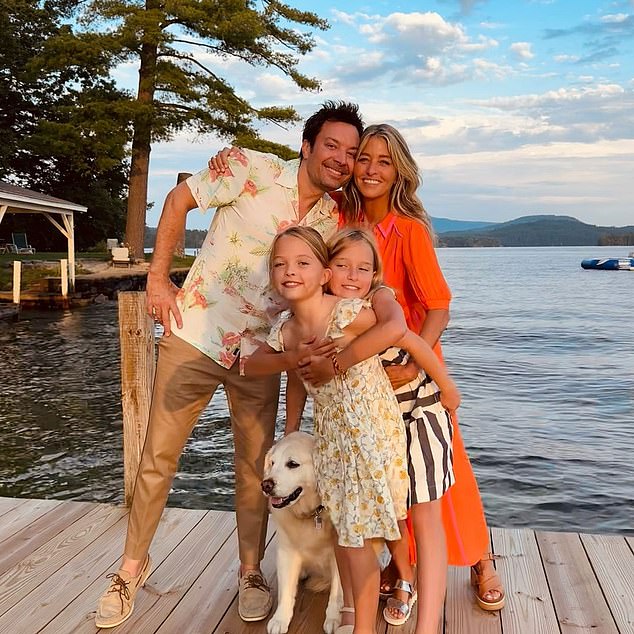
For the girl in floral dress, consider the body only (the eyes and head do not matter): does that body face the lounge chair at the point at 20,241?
no

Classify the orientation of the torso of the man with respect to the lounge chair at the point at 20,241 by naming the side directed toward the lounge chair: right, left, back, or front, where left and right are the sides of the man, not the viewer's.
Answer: back

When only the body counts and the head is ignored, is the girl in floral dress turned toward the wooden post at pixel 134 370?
no

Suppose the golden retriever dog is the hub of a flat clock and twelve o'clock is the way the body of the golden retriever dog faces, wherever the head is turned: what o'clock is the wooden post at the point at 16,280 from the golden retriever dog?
The wooden post is roughly at 5 o'clock from the golden retriever dog.

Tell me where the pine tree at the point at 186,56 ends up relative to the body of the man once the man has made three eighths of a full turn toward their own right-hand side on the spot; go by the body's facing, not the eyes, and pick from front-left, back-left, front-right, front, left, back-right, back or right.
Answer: front-right

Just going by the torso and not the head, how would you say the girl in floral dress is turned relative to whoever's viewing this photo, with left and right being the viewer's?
facing the viewer and to the left of the viewer

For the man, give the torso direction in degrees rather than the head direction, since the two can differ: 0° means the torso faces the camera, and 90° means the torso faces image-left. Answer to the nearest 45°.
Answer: approximately 0°

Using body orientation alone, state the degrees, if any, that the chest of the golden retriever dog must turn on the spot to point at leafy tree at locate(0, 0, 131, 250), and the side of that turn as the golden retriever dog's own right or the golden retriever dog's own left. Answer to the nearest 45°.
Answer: approximately 180°

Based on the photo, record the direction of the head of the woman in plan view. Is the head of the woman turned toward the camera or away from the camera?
toward the camera

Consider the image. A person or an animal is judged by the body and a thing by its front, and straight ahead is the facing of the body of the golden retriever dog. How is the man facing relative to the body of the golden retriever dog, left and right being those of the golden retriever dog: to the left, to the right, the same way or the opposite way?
the same way

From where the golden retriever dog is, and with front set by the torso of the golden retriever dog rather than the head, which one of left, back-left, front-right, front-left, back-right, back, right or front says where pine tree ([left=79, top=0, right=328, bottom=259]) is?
back

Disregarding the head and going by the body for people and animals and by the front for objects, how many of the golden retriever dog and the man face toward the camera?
2

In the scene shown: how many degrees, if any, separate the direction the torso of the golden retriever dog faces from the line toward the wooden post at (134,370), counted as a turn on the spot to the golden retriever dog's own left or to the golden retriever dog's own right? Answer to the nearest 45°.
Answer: approximately 135° to the golden retriever dog's own right

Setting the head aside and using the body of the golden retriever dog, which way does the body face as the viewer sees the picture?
toward the camera

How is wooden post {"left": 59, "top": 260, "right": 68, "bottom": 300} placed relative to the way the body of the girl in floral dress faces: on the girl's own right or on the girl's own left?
on the girl's own right

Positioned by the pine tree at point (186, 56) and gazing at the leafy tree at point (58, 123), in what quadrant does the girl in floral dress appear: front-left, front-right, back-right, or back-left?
back-left
